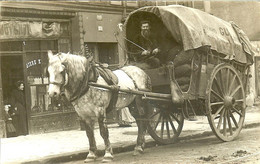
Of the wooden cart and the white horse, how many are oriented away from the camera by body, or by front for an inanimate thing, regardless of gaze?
0

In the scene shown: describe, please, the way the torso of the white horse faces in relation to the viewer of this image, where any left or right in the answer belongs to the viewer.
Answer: facing the viewer and to the left of the viewer

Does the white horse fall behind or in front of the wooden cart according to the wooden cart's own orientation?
in front

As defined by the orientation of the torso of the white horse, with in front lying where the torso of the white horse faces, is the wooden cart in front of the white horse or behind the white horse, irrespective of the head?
behind

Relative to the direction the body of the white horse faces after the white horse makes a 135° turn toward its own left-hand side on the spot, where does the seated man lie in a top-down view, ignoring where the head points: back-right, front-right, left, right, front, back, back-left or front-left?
front-left
